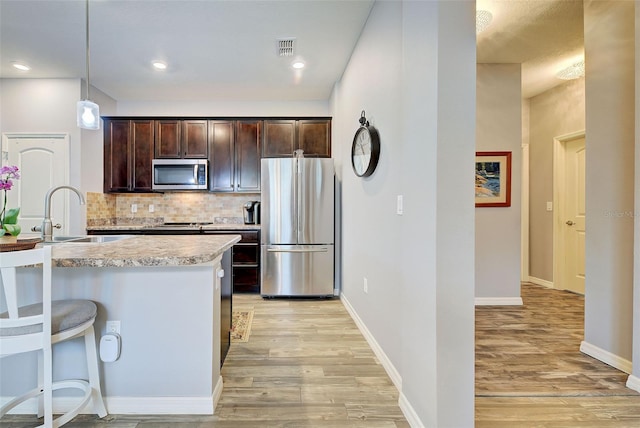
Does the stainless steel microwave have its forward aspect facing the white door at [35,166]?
no

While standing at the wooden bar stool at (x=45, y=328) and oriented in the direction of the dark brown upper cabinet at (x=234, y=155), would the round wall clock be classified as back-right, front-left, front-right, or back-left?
front-right

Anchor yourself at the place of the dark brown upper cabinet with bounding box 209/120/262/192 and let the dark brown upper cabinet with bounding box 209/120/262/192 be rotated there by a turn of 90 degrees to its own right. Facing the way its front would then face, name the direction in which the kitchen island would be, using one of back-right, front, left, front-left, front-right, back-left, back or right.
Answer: left

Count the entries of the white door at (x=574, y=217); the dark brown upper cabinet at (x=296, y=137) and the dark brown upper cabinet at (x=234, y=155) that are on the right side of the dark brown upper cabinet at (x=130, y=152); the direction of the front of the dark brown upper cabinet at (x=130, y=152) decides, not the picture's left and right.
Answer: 0

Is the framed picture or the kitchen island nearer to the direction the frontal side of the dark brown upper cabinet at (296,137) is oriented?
the kitchen island

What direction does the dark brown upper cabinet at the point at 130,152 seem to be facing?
toward the camera

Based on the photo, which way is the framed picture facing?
toward the camera

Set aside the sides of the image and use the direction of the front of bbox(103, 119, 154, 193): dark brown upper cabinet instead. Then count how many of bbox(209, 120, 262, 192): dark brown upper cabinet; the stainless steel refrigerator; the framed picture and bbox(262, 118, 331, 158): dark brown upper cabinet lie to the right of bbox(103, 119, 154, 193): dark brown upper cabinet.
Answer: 0

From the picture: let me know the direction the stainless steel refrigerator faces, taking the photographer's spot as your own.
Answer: facing the viewer

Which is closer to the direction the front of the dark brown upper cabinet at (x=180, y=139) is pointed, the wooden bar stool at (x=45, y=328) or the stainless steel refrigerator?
the wooden bar stool

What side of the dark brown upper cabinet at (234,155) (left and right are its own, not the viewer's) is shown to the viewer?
front

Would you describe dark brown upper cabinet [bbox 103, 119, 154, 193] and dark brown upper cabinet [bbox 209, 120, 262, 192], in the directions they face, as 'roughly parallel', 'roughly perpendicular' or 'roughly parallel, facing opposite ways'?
roughly parallel

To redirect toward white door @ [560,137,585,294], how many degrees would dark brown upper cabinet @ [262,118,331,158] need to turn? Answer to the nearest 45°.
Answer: approximately 90° to its left

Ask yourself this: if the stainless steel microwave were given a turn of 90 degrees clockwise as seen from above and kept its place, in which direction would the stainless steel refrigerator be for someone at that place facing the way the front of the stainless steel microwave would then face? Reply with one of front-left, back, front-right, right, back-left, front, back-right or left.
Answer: back-left

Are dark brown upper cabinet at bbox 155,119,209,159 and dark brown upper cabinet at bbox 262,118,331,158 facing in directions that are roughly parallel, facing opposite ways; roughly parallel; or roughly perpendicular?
roughly parallel
